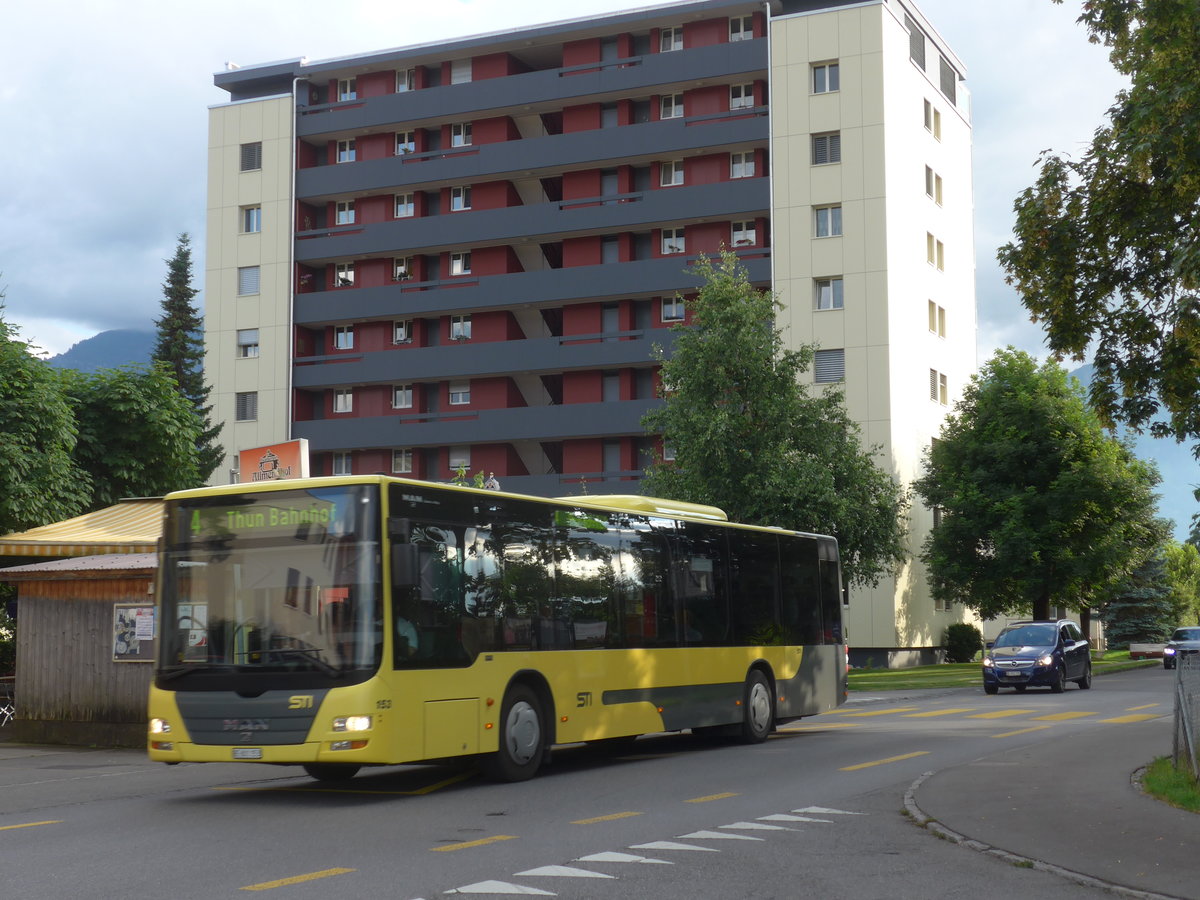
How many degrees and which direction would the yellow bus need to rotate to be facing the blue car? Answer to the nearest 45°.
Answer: approximately 180°

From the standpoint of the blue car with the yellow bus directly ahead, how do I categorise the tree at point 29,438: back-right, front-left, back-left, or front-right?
front-right

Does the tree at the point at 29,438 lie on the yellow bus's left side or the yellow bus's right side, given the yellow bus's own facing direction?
on its right

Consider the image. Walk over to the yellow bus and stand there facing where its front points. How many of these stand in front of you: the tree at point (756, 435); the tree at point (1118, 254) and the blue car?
0

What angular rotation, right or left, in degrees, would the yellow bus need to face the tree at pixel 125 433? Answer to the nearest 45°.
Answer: approximately 135° to its right

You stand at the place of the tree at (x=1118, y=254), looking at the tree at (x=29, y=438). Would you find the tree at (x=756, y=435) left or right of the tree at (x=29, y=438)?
right

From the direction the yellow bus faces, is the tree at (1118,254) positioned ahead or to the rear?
to the rear

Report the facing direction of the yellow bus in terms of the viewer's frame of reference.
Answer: facing the viewer and to the left of the viewer

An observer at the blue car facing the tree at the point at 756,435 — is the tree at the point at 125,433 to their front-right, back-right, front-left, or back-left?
front-left

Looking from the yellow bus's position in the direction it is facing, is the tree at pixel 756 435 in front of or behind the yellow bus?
behind

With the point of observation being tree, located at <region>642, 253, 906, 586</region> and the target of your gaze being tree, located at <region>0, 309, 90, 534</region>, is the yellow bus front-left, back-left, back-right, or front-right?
front-left

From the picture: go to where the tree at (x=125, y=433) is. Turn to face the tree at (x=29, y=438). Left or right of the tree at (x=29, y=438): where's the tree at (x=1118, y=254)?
left

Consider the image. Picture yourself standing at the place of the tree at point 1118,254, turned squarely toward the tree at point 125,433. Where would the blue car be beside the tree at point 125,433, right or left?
right
